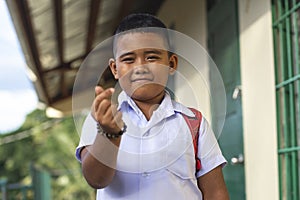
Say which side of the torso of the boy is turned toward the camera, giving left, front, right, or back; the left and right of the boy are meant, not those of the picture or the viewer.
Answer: front

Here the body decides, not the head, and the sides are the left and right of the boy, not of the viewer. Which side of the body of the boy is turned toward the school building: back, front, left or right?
back

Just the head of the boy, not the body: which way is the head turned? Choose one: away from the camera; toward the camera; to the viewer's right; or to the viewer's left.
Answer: toward the camera
